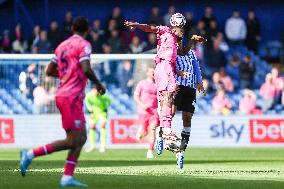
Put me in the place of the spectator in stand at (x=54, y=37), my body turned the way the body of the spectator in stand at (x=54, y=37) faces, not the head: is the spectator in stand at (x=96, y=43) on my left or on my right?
on my left

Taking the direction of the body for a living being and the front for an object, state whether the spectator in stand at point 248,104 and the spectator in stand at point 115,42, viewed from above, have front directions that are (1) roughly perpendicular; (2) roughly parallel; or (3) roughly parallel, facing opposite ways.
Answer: roughly parallel

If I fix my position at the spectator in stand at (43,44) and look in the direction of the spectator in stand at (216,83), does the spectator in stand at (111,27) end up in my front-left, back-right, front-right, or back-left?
front-left

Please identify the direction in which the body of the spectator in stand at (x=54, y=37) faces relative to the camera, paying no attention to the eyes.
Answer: toward the camera

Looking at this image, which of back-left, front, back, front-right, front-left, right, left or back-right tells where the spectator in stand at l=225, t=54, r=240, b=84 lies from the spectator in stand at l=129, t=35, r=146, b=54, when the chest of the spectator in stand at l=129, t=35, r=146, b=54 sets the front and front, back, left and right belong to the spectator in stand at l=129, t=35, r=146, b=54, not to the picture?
left

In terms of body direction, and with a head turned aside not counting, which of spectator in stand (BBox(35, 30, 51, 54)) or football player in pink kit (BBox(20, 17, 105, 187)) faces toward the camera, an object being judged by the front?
the spectator in stand

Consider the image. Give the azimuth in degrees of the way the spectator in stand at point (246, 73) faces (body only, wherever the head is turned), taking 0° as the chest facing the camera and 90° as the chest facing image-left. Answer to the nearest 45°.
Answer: approximately 0°

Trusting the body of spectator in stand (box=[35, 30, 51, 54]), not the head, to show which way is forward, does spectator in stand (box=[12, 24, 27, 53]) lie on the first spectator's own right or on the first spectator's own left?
on the first spectator's own right

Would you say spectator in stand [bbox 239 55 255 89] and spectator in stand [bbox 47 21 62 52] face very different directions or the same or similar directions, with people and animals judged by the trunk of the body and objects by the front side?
same or similar directions

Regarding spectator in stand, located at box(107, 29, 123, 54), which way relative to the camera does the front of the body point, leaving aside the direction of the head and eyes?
toward the camera

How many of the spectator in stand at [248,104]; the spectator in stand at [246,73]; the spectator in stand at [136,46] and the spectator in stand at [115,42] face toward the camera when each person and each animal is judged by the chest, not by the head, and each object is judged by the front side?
4
